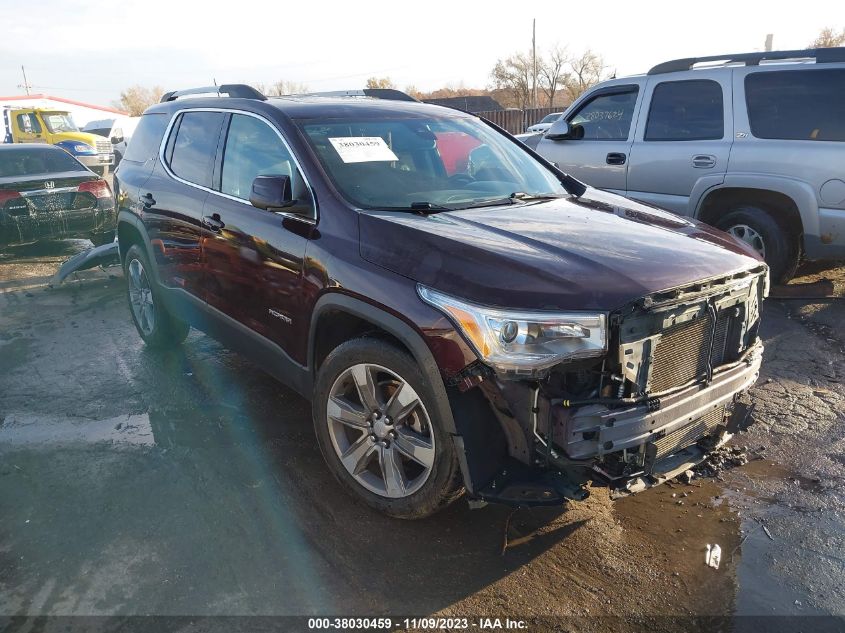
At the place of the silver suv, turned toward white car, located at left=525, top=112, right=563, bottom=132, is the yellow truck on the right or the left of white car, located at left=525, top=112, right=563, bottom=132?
left

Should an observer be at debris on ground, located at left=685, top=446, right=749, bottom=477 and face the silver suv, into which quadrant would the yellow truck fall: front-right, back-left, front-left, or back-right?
front-left

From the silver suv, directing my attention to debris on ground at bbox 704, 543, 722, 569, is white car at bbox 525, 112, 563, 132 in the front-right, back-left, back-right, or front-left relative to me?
back-right

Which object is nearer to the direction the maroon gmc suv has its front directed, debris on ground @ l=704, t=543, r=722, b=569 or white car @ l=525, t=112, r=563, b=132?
the debris on ground

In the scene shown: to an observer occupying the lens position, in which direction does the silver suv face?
facing to the left of the viewer

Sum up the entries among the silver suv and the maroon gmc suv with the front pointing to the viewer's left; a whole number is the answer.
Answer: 1

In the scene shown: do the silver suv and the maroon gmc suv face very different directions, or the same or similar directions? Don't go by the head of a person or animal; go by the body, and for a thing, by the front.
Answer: very different directions

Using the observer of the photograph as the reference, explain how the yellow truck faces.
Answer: facing the viewer and to the right of the viewer

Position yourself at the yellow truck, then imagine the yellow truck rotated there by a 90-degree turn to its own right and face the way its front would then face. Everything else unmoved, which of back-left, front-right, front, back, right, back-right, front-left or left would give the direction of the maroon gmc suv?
front-left

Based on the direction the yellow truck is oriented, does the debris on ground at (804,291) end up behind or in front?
in front

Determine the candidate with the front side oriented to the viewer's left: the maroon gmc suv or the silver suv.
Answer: the silver suv

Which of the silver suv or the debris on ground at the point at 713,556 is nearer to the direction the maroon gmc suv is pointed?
the debris on ground

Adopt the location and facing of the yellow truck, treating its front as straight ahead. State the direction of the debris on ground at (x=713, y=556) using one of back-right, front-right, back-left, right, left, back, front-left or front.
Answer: front-right

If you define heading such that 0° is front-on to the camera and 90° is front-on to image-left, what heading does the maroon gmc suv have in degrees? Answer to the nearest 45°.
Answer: approximately 315°

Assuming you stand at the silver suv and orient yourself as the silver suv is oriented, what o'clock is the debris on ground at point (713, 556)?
The debris on ground is roughly at 9 o'clock from the silver suv.
